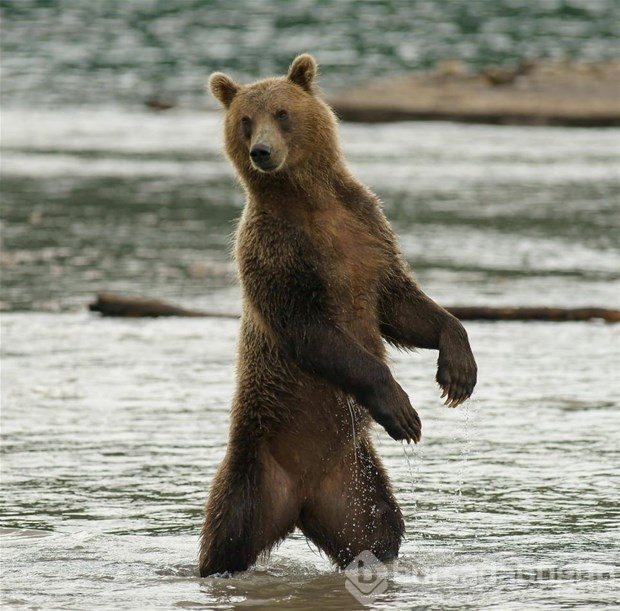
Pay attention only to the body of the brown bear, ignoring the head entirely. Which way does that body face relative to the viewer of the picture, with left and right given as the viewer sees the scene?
facing the viewer and to the right of the viewer

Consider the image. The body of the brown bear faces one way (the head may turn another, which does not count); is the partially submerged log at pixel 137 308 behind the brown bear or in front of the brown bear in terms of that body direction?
behind
